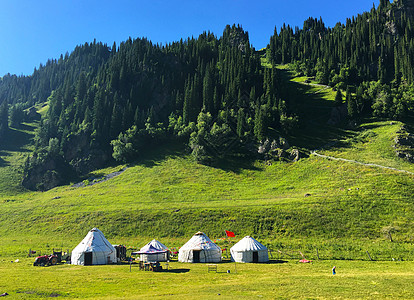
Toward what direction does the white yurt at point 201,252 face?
toward the camera

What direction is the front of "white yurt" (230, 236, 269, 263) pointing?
toward the camera

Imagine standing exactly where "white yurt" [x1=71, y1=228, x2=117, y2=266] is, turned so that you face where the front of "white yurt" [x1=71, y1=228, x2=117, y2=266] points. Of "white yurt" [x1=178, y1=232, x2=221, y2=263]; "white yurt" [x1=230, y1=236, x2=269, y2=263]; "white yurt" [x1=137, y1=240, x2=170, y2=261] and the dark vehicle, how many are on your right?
1

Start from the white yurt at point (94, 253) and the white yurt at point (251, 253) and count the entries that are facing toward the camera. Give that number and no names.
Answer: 2

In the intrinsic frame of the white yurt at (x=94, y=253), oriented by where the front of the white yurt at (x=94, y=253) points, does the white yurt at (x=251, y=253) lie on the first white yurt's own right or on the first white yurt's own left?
on the first white yurt's own left

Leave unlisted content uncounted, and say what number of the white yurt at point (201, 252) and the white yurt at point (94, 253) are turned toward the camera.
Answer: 2

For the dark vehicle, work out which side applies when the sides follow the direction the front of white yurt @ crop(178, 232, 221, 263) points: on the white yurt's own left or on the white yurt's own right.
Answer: on the white yurt's own right

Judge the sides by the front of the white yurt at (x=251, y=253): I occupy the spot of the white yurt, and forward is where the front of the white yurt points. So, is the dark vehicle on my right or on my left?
on my right

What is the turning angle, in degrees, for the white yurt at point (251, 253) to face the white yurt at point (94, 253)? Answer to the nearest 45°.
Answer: approximately 90° to its right

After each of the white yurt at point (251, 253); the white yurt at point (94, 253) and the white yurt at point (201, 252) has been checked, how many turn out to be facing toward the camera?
3

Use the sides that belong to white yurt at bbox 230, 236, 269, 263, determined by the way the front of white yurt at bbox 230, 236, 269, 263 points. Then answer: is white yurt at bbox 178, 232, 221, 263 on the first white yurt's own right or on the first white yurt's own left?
on the first white yurt's own right

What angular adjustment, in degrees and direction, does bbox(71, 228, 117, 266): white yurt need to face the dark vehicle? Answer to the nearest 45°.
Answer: approximately 90° to its right

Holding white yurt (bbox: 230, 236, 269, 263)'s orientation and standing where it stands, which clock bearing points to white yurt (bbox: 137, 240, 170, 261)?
white yurt (bbox: 137, 240, 170, 261) is roughly at 3 o'clock from white yurt (bbox: 230, 236, 269, 263).

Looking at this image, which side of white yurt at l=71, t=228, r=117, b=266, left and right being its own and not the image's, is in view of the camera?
front
